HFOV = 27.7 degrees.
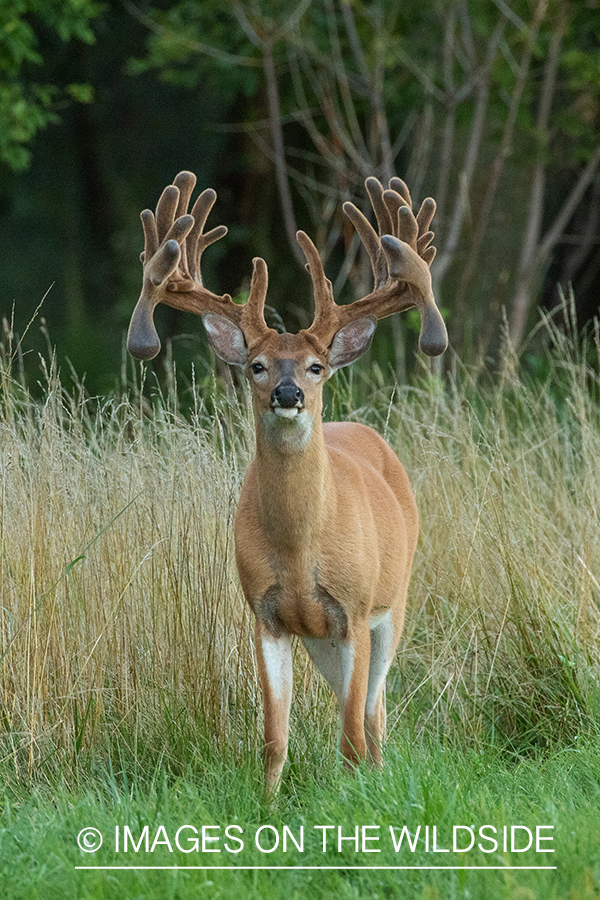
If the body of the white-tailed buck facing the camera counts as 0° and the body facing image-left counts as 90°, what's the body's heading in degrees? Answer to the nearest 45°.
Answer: approximately 0°
